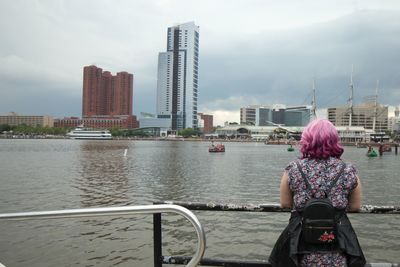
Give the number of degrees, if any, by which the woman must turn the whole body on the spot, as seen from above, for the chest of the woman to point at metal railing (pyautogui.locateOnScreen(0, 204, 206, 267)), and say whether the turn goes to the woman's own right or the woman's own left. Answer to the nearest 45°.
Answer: approximately 90° to the woman's own left

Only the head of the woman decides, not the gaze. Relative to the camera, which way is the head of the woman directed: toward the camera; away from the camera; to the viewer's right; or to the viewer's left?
away from the camera

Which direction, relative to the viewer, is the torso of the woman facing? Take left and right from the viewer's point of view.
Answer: facing away from the viewer

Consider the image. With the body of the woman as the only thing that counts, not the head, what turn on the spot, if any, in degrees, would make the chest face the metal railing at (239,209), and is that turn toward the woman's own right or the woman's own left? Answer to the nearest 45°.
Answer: approximately 90° to the woman's own left
